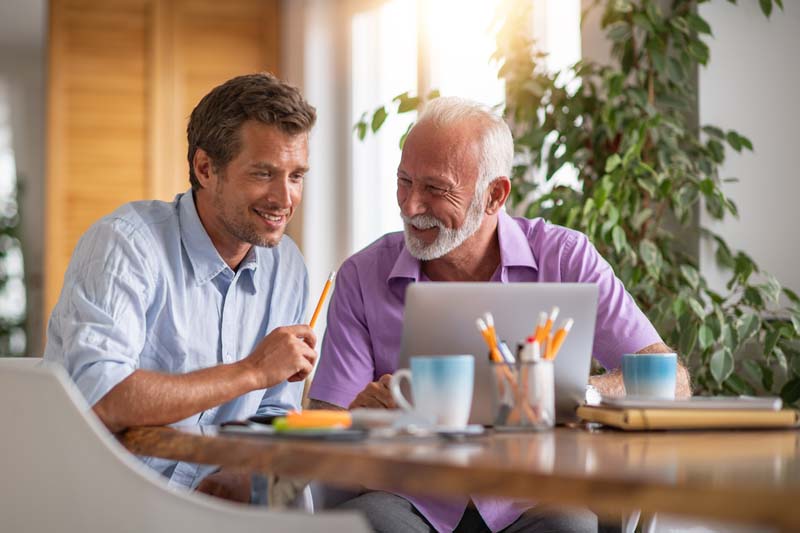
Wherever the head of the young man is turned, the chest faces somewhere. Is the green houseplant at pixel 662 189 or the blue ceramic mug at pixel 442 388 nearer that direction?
the blue ceramic mug

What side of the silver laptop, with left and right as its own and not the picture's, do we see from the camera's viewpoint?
back

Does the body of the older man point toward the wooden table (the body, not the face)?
yes

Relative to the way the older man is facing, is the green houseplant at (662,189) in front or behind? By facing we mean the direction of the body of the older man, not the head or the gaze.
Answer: behind

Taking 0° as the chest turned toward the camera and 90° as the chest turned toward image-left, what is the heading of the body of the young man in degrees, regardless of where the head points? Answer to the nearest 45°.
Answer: approximately 315°

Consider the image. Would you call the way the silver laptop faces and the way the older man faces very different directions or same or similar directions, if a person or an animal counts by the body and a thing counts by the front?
very different directions

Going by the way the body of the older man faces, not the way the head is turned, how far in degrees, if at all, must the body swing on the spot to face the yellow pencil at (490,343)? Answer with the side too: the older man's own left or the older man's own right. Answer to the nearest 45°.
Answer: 0° — they already face it

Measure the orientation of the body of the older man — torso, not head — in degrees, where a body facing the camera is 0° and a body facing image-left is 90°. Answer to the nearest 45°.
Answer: approximately 0°

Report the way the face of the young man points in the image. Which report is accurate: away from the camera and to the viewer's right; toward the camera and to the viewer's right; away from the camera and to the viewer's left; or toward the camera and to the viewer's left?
toward the camera and to the viewer's right

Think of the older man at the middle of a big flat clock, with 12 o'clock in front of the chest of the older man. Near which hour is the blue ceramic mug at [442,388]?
The blue ceramic mug is roughly at 12 o'clock from the older man.

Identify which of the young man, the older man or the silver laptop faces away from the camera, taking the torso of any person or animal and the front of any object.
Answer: the silver laptop

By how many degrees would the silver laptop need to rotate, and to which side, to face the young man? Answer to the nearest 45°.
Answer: approximately 45° to its left
